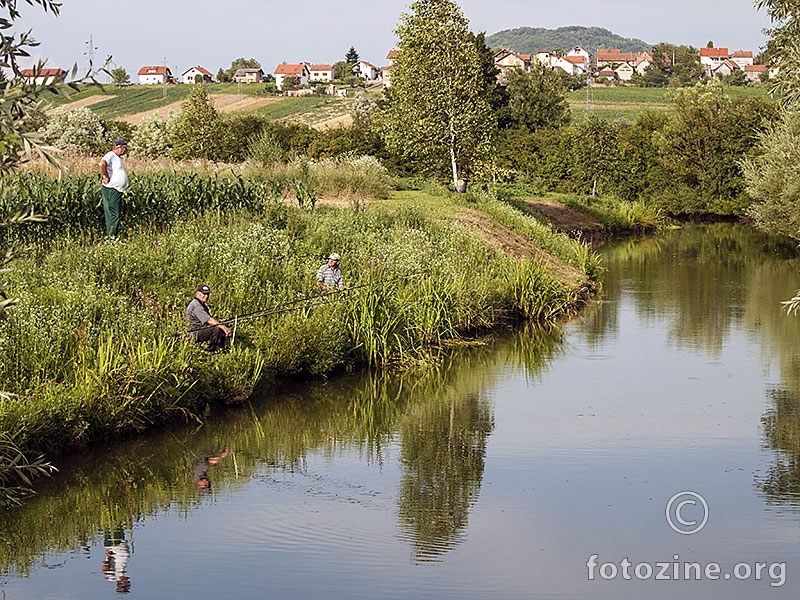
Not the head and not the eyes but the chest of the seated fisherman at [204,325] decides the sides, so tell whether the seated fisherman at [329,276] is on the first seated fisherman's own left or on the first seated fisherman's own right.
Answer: on the first seated fisherman's own left

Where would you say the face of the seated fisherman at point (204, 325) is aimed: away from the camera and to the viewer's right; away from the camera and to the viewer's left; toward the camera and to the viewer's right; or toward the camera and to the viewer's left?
toward the camera and to the viewer's right

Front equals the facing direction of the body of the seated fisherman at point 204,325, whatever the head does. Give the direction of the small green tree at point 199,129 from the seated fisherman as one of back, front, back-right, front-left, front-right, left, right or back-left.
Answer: left

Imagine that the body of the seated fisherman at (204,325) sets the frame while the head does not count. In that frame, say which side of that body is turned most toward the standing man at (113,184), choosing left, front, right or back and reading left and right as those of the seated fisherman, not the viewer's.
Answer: left

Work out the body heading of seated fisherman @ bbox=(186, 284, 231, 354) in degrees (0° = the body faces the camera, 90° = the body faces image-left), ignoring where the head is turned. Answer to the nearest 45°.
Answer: approximately 270°

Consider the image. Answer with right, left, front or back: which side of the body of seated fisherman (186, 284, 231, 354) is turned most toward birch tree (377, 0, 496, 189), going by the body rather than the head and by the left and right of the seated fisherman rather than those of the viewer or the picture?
left

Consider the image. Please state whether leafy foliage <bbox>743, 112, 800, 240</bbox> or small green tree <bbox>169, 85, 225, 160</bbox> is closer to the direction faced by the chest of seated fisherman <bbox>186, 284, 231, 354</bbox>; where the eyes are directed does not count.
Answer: the leafy foliage

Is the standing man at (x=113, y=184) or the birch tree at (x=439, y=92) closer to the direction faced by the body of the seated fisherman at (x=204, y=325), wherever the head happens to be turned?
the birch tree

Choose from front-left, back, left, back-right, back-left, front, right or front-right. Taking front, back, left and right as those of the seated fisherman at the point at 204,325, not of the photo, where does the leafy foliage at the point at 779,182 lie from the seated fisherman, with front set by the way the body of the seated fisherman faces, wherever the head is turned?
front-left

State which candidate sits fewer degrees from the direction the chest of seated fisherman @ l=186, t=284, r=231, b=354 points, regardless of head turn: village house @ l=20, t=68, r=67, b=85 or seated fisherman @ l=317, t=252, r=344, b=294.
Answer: the seated fisherman
